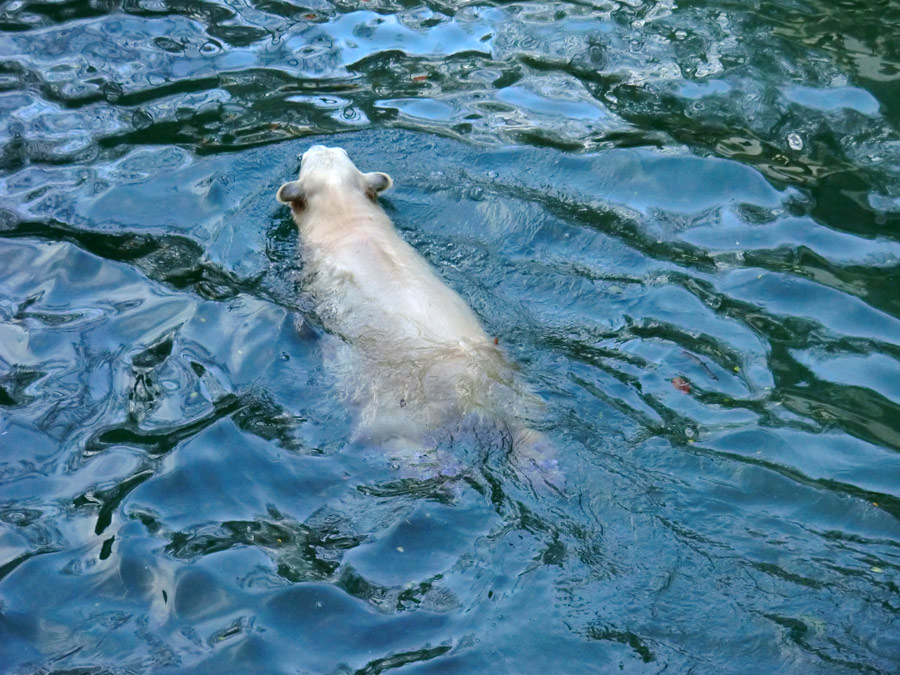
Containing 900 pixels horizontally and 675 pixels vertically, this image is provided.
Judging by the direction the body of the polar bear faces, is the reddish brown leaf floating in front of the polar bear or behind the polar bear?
behind

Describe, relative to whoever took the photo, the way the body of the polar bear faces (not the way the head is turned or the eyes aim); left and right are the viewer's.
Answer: facing away from the viewer and to the left of the viewer
